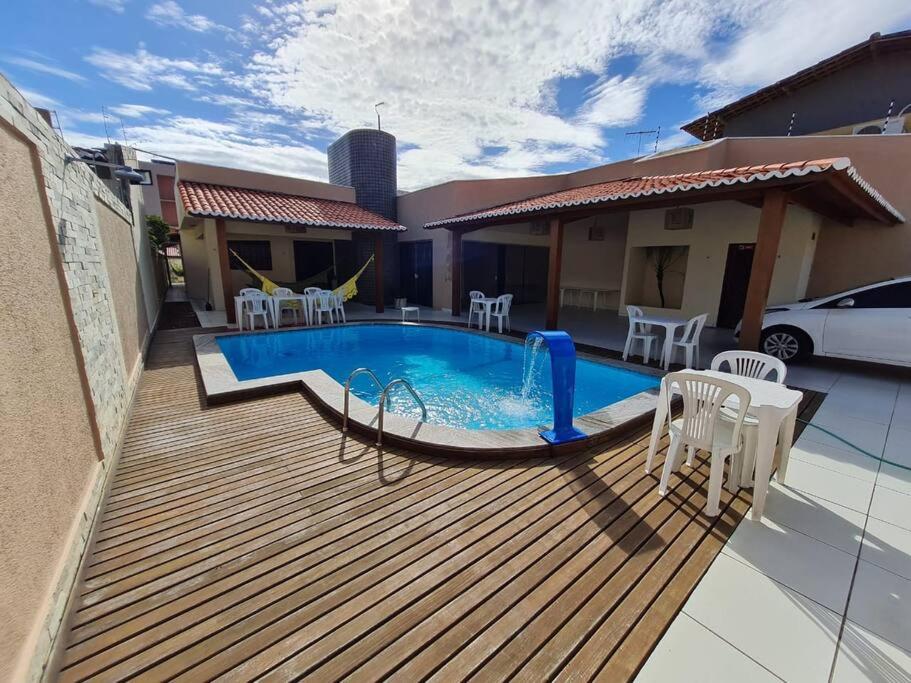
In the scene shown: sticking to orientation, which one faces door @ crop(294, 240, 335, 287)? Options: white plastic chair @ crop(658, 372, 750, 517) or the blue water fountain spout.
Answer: the blue water fountain spout

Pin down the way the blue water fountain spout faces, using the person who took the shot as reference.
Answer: facing away from the viewer and to the left of the viewer

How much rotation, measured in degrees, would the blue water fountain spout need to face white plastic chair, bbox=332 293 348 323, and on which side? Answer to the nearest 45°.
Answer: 0° — it already faces it

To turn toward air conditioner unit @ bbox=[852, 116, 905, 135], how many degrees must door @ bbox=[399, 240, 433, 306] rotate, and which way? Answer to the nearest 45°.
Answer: approximately 45° to its left
